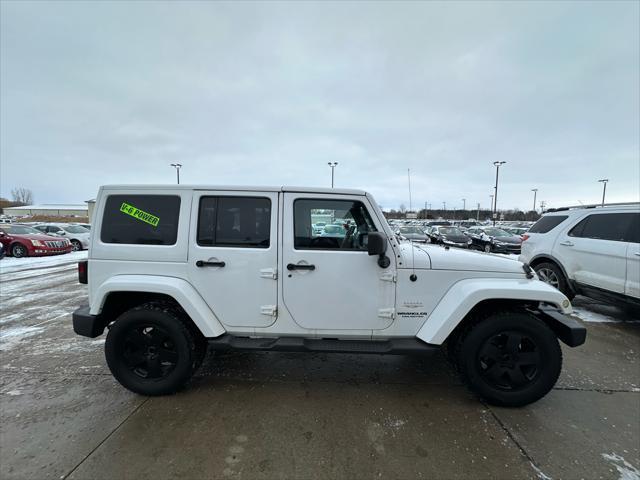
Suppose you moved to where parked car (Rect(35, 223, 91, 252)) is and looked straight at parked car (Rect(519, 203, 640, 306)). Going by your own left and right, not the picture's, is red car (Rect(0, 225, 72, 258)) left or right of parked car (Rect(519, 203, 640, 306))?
right

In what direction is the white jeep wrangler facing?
to the viewer's right

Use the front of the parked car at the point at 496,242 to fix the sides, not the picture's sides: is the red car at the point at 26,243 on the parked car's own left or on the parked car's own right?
on the parked car's own right

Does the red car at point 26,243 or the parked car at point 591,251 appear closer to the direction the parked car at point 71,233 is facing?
the parked car

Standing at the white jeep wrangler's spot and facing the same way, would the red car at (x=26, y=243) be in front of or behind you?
behind

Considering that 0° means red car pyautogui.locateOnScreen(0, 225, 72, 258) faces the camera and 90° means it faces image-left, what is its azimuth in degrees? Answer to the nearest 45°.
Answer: approximately 315°

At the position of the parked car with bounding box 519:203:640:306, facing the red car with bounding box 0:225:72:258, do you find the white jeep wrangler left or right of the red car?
left

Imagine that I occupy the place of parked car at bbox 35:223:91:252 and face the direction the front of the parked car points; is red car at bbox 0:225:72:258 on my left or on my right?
on my right

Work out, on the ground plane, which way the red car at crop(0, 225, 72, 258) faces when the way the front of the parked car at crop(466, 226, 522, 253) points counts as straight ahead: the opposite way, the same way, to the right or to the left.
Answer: to the left
